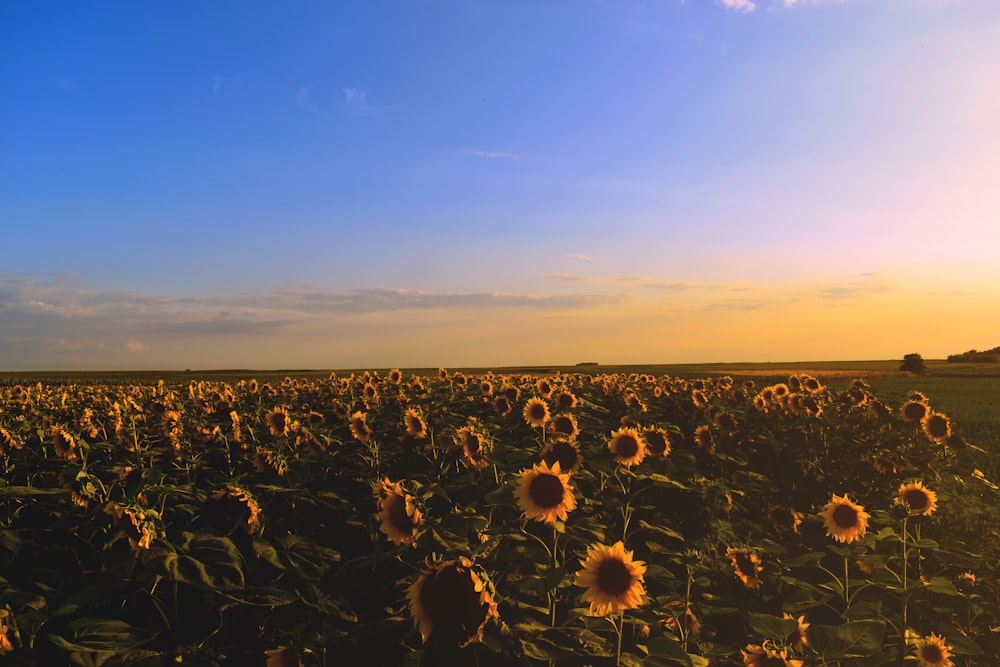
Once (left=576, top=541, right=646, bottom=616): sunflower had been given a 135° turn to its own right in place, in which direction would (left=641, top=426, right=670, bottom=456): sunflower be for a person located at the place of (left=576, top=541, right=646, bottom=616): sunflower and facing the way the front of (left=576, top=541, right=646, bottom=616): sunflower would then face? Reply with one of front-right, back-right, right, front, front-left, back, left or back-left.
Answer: front-right

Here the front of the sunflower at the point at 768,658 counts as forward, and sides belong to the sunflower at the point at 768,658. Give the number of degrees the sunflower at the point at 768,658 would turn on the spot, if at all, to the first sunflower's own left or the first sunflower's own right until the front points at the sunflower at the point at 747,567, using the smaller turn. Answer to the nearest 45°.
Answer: approximately 180°

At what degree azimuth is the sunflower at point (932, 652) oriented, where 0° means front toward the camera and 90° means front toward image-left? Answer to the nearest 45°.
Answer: approximately 0°

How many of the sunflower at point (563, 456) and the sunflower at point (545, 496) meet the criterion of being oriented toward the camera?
2

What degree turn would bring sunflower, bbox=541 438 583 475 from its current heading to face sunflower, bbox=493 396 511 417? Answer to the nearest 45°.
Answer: approximately 180°

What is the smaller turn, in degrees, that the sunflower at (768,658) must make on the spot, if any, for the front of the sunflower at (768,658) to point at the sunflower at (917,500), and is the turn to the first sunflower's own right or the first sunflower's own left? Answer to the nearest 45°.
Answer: approximately 180°

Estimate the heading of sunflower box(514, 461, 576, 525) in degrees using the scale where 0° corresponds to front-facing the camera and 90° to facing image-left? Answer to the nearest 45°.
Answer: approximately 0°
